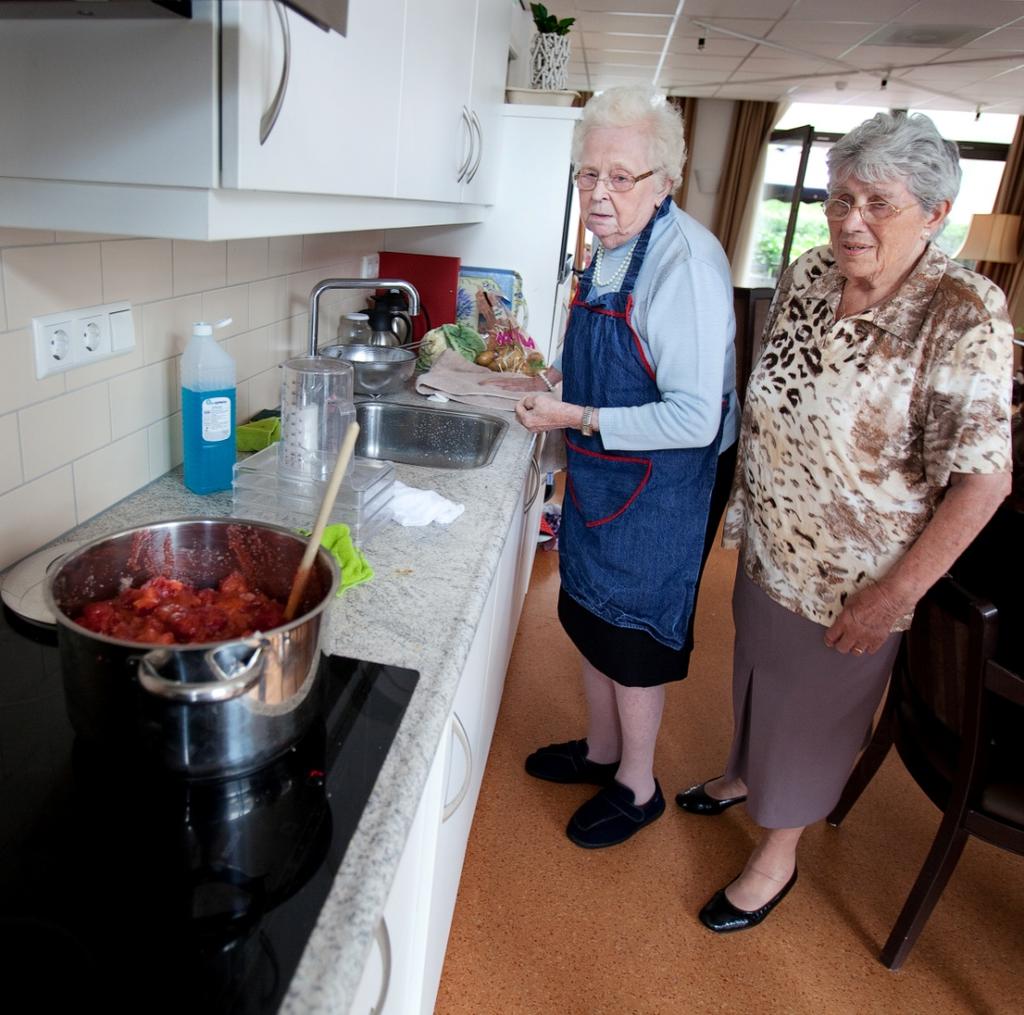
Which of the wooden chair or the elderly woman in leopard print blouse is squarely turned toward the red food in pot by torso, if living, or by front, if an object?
the elderly woman in leopard print blouse

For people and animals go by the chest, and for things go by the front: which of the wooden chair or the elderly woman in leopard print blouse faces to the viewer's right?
the wooden chair

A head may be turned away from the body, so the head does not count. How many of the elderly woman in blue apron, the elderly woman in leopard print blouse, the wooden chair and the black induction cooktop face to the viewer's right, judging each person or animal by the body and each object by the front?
2

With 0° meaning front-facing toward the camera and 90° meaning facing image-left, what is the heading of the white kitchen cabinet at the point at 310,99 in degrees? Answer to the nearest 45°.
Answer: approximately 315°

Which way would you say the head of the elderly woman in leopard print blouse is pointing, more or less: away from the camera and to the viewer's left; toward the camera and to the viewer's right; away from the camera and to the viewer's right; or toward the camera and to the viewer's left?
toward the camera and to the viewer's left

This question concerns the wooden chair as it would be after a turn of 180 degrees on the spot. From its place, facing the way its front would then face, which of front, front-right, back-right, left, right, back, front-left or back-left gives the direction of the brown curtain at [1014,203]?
right

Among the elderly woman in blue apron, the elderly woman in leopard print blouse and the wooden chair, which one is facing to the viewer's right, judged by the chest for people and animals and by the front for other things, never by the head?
the wooden chair

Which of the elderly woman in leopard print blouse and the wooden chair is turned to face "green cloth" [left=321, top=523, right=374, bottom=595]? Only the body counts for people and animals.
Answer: the elderly woman in leopard print blouse

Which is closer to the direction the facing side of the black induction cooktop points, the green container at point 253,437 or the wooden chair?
the wooden chair

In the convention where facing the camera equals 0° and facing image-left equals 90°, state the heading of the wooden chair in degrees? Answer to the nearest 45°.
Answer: approximately 270°

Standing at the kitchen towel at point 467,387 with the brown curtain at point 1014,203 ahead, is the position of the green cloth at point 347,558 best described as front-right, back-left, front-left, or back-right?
back-right

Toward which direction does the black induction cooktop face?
to the viewer's right

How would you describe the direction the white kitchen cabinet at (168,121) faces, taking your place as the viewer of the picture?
facing the viewer and to the right of the viewer

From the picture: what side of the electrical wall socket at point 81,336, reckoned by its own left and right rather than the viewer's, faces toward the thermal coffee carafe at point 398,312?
left

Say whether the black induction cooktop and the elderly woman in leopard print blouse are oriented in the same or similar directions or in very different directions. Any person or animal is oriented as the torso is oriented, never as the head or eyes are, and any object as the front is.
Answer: very different directions

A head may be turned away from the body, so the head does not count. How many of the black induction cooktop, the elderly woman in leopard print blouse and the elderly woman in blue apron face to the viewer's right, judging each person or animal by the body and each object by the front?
1

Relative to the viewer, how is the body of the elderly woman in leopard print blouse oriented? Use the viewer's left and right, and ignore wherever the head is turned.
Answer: facing the viewer and to the left of the viewer

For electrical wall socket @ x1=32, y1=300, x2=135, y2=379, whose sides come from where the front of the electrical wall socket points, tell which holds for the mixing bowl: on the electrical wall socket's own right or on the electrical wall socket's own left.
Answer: on the electrical wall socket's own left

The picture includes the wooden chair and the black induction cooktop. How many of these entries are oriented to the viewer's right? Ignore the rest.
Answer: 2
